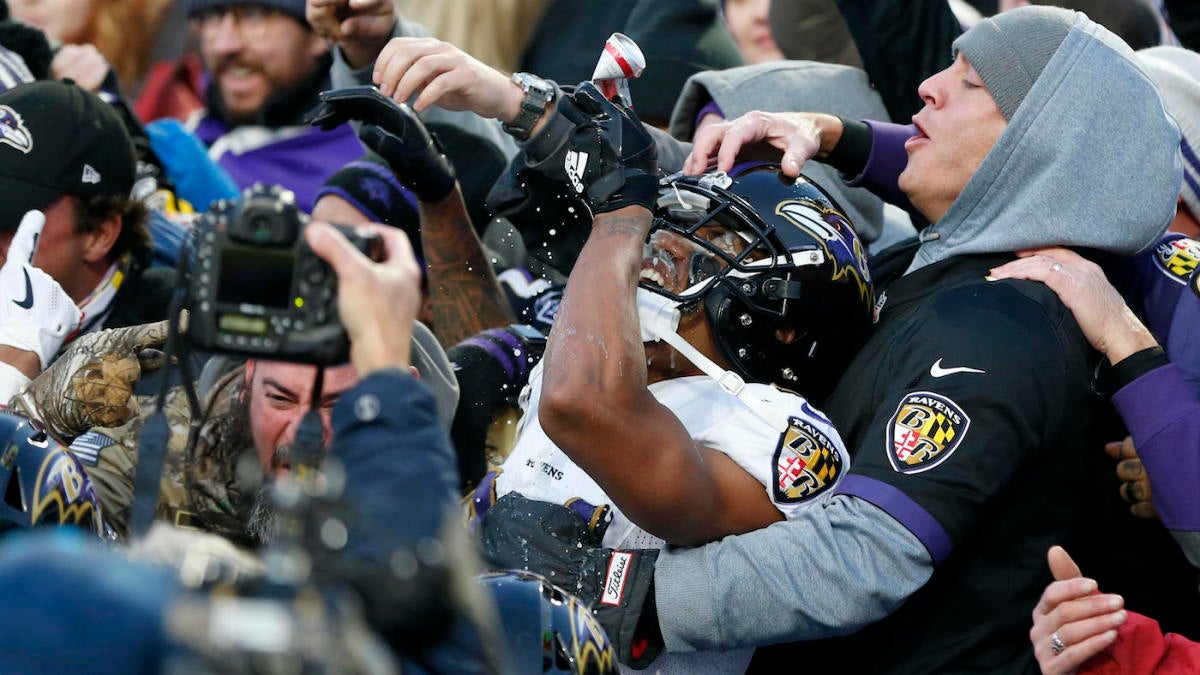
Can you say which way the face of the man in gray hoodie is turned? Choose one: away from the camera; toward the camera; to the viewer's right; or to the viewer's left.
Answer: to the viewer's left

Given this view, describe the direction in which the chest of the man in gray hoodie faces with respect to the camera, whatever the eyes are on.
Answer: to the viewer's left

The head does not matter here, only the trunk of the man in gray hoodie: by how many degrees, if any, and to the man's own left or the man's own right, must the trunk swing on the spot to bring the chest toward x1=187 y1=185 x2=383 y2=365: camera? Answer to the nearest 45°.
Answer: approximately 45° to the man's own left

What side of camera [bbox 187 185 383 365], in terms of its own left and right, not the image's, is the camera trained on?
back

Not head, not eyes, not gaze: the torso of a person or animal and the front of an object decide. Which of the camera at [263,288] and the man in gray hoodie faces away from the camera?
the camera

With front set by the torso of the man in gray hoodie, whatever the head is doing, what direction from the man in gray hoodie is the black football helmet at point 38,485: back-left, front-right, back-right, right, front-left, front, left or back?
front-left

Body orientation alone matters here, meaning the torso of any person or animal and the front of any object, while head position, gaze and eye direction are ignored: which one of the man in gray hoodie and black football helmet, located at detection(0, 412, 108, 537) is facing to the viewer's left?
the man in gray hoodie

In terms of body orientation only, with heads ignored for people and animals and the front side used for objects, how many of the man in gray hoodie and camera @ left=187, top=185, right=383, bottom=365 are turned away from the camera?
1
